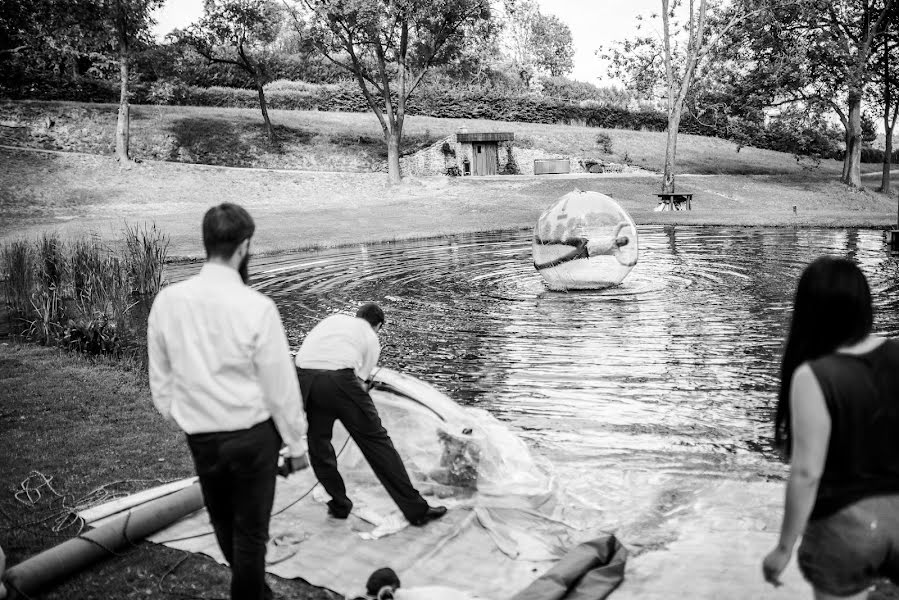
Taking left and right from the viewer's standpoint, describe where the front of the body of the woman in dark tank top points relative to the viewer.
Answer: facing away from the viewer and to the left of the viewer

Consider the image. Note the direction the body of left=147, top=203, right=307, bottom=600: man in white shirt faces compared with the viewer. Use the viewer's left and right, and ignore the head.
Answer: facing away from the viewer and to the right of the viewer

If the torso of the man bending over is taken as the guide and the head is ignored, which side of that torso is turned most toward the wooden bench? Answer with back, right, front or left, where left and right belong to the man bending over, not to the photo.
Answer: front

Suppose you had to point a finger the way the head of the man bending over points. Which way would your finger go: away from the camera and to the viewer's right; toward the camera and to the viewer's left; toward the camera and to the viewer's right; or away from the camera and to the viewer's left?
away from the camera and to the viewer's right

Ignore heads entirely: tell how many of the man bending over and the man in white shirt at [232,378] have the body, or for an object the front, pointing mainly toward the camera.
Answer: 0

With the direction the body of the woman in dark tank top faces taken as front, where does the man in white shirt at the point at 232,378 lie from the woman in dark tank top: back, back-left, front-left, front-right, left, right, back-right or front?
front-left

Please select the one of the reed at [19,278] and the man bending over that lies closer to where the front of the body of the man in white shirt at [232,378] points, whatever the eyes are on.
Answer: the man bending over

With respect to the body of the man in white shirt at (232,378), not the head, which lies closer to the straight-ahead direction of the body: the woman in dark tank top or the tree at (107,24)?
the tree

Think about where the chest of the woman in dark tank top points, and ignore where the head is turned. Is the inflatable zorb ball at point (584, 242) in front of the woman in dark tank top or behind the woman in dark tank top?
in front

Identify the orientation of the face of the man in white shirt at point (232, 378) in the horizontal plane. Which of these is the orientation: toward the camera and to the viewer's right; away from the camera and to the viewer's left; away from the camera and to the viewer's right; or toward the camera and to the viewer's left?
away from the camera and to the viewer's right

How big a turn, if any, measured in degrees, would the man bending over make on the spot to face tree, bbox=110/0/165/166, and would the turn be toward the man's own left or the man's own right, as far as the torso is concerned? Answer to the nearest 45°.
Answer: approximately 45° to the man's own left

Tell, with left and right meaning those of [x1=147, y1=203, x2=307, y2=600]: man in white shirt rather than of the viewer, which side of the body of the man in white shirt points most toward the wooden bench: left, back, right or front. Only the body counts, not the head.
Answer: front

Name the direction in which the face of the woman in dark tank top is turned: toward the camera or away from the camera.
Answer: away from the camera

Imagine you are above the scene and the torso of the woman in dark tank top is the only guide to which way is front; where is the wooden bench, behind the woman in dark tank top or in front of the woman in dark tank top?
in front

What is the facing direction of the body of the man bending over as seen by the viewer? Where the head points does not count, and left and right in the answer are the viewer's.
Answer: facing away from the viewer and to the right of the viewer

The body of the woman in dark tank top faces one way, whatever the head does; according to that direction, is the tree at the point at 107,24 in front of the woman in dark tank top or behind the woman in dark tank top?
in front
